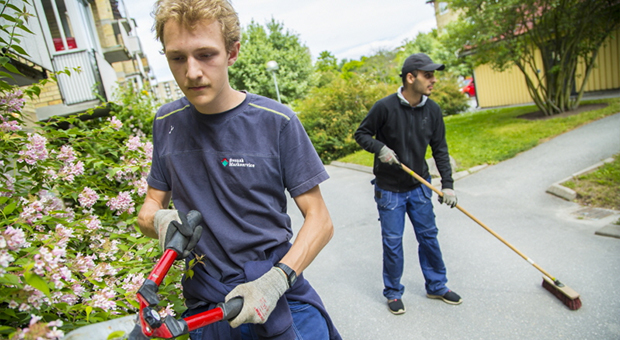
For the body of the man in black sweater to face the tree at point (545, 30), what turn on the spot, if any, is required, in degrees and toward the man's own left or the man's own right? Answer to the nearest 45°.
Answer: approximately 90° to the man's own left

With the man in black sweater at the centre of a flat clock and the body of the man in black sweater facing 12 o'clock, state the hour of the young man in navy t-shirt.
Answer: The young man in navy t-shirt is roughly at 2 o'clock from the man in black sweater.

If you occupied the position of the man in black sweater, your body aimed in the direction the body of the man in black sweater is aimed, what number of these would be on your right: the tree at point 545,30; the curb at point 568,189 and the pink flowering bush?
1

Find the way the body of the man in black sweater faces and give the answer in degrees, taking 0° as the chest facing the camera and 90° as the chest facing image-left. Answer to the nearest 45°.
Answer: approximately 315°

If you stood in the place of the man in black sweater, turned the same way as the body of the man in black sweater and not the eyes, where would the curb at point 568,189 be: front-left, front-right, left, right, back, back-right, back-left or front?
left

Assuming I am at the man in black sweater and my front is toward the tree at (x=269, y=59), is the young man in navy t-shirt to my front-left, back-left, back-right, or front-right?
back-left

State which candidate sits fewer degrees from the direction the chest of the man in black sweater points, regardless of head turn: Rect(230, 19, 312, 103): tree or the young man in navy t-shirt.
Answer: the young man in navy t-shirt

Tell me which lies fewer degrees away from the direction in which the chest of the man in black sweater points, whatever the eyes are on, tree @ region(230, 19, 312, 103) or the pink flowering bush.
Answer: the pink flowering bush

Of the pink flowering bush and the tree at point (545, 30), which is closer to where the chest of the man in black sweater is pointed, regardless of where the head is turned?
the pink flowering bush

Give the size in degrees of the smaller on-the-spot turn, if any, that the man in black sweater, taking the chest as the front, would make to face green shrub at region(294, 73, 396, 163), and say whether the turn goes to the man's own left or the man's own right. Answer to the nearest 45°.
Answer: approximately 135° to the man's own left

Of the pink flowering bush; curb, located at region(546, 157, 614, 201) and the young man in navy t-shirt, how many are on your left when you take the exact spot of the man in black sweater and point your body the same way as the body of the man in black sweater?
1

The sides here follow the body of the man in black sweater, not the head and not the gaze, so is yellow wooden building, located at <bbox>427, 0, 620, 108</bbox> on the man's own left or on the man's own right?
on the man's own left
